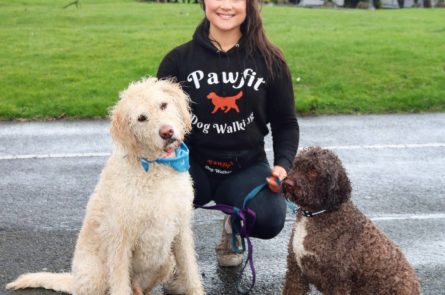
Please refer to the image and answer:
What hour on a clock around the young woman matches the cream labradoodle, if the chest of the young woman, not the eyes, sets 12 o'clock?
The cream labradoodle is roughly at 1 o'clock from the young woman.

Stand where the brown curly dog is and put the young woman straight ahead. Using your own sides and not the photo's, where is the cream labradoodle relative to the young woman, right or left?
left

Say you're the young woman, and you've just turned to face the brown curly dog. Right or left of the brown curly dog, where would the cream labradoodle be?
right

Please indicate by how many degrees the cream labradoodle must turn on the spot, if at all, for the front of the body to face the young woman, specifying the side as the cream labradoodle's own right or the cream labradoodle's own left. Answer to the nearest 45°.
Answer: approximately 90° to the cream labradoodle's own left

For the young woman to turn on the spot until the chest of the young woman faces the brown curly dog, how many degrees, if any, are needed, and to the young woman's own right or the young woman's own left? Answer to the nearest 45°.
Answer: approximately 45° to the young woman's own left

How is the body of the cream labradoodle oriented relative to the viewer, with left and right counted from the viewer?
facing the viewer and to the right of the viewer

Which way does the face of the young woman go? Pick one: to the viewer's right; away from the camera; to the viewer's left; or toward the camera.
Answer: toward the camera

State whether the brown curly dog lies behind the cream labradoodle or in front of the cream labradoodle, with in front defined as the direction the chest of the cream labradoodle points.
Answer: in front

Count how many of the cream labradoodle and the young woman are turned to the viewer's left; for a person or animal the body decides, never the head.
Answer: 0

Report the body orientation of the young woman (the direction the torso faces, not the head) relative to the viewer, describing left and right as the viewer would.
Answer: facing the viewer
